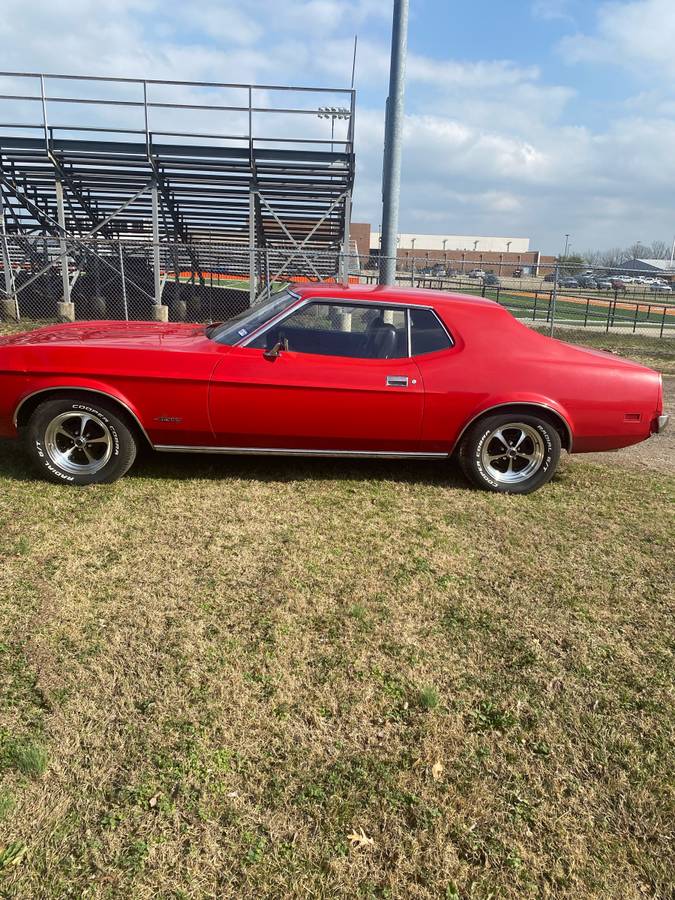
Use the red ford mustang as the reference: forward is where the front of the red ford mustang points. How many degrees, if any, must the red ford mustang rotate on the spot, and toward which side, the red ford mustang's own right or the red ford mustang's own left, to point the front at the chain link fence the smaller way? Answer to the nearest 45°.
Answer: approximately 90° to the red ford mustang's own right

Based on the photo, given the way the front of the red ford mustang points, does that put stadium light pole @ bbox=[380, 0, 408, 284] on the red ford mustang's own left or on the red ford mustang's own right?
on the red ford mustang's own right

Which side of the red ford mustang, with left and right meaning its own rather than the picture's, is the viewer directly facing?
left
